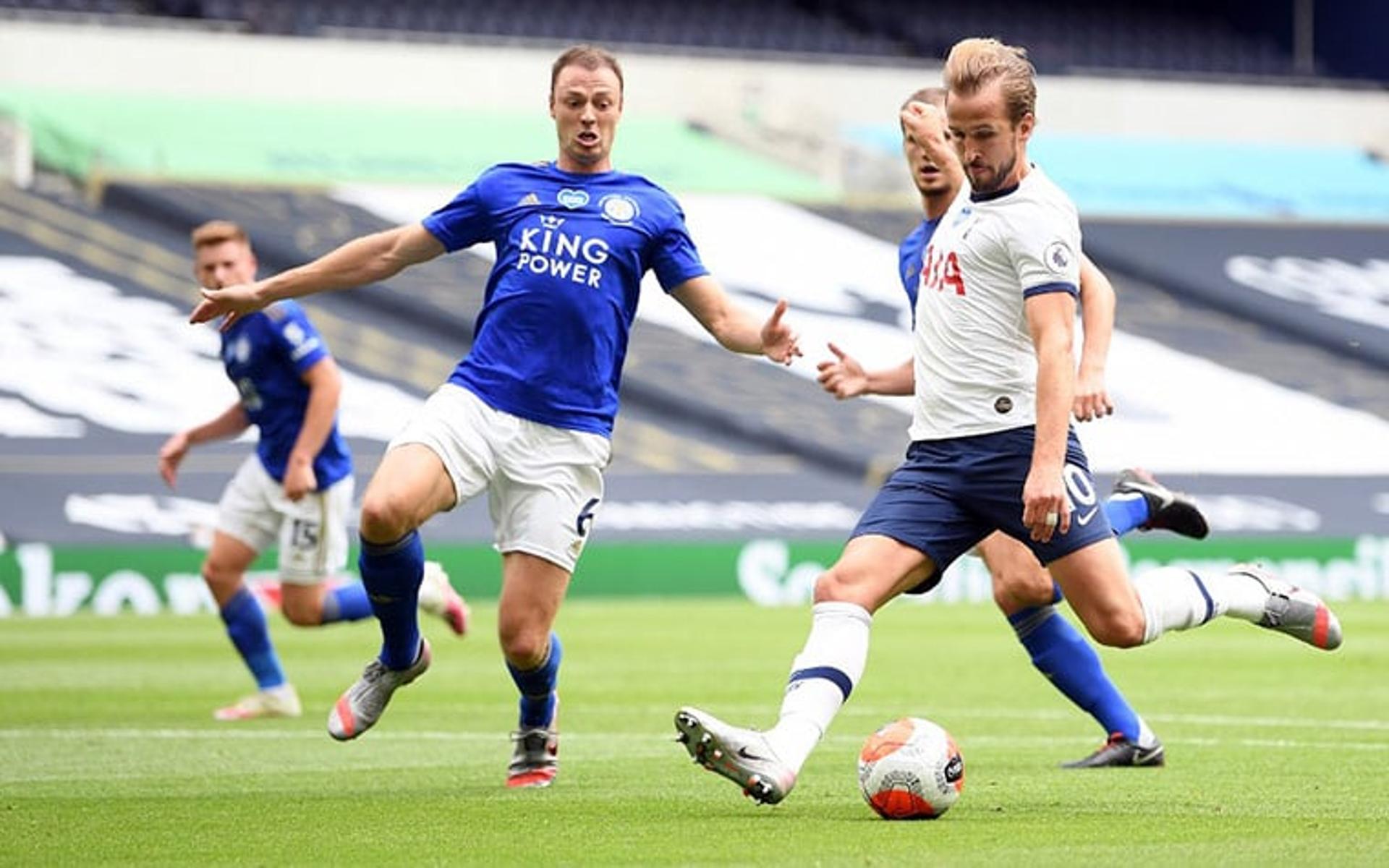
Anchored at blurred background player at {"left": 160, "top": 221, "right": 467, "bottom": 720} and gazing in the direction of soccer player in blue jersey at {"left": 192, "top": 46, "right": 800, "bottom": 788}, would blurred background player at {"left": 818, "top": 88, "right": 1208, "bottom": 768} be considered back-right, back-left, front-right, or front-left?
front-left

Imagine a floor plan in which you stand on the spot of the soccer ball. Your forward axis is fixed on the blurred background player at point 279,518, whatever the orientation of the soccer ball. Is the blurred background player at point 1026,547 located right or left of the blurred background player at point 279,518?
right

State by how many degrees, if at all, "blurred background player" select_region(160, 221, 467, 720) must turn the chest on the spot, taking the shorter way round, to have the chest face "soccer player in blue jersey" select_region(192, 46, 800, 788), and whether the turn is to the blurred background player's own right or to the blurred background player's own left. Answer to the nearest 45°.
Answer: approximately 45° to the blurred background player's own left

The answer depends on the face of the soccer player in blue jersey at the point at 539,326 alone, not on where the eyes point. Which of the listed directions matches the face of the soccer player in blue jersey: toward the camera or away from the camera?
toward the camera

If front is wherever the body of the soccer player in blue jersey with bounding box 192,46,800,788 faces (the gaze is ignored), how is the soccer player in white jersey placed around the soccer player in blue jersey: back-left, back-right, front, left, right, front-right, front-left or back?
front-left

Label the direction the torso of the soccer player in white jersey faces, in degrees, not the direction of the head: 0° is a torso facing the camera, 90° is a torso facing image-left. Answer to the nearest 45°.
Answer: approximately 45°

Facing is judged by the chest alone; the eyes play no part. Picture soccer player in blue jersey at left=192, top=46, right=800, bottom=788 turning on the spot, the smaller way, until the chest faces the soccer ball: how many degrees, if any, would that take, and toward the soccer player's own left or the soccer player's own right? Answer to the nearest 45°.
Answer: approximately 45° to the soccer player's own left

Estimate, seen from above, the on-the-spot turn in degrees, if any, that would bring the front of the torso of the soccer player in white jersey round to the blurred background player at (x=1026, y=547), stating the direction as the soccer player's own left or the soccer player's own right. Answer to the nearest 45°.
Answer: approximately 135° to the soccer player's own right

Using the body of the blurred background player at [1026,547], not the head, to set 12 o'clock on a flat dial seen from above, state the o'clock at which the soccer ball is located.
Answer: The soccer ball is roughly at 11 o'clock from the blurred background player.

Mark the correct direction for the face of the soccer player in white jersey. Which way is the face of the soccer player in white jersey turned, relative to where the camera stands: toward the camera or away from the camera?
toward the camera

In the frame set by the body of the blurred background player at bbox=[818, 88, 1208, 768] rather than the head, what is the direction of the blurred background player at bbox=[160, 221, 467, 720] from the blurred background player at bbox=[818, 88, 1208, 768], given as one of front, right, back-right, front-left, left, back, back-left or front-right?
right

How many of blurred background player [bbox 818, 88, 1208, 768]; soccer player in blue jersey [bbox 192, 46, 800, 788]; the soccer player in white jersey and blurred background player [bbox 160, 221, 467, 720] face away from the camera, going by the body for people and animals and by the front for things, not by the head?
0

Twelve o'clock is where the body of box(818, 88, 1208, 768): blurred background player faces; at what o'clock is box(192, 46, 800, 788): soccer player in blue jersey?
The soccer player in blue jersey is roughly at 1 o'clock from the blurred background player.

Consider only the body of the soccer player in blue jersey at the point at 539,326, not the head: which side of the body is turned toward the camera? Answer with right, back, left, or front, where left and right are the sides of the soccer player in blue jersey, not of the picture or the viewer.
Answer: front
